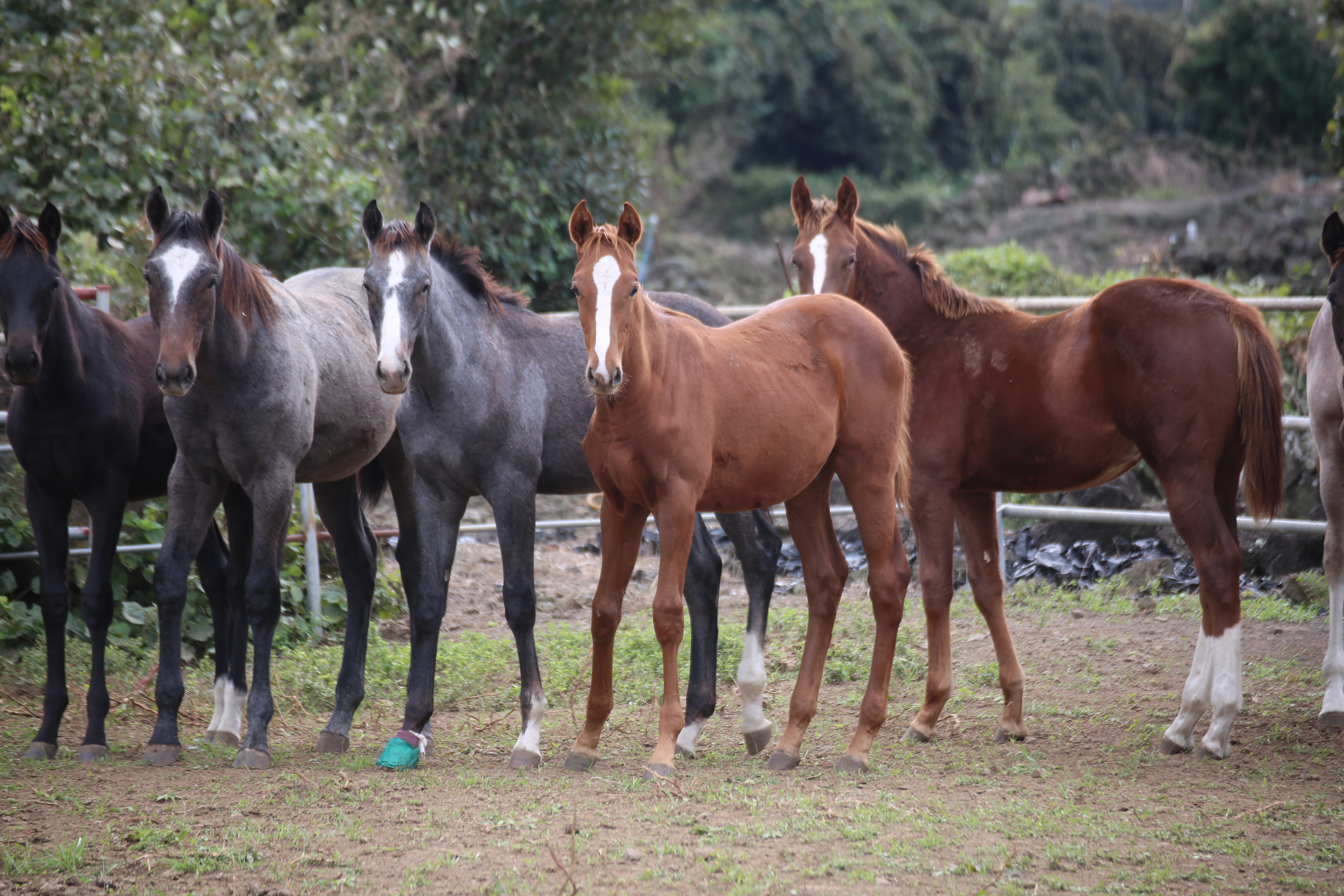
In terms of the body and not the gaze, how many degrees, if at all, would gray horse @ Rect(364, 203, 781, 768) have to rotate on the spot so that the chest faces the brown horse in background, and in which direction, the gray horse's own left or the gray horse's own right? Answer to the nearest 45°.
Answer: approximately 135° to the gray horse's own left

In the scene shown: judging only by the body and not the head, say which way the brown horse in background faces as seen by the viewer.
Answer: to the viewer's left

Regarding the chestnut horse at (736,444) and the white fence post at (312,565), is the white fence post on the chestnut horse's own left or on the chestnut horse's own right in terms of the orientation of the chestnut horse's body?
on the chestnut horse's own right

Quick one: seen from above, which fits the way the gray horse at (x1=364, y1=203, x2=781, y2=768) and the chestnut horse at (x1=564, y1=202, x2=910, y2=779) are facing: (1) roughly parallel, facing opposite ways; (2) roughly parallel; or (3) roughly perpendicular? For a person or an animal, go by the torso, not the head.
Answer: roughly parallel

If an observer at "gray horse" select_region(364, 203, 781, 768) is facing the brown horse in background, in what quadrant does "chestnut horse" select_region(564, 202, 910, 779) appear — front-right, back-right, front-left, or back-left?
front-right

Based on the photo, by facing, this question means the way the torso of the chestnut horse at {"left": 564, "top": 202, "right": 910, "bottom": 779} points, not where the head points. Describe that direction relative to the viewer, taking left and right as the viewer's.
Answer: facing the viewer and to the left of the viewer

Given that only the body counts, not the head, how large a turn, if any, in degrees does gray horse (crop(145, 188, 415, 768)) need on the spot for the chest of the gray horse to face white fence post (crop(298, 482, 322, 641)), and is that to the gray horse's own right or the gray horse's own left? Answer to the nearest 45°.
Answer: approximately 135° to the gray horse's own right

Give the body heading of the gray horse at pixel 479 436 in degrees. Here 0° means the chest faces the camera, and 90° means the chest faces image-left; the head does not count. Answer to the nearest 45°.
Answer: approximately 45°

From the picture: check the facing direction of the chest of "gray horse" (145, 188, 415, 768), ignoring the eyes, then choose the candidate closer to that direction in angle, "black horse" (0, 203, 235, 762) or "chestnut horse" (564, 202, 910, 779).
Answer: the black horse
